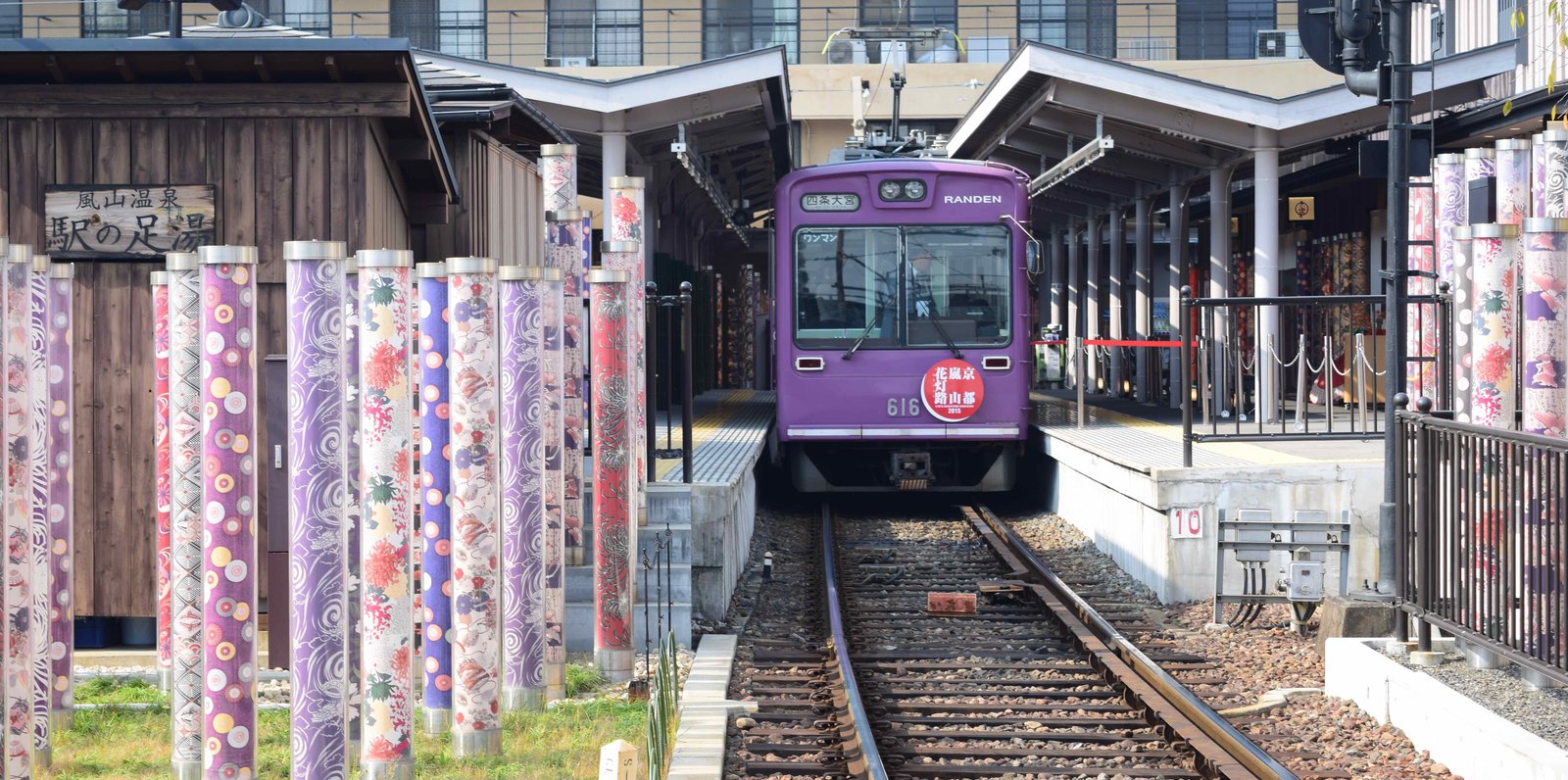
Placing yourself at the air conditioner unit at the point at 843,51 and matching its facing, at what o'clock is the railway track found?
The railway track is roughly at 12 o'clock from the air conditioner unit.

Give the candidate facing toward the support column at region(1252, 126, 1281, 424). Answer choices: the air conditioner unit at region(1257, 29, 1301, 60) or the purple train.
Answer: the air conditioner unit

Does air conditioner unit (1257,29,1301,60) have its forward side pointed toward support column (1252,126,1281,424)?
yes

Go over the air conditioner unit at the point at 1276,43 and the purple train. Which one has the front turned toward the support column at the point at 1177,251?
the air conditioner unit

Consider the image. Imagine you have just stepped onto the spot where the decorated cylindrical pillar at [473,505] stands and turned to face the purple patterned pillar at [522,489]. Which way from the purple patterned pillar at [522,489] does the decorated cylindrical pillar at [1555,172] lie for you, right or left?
right

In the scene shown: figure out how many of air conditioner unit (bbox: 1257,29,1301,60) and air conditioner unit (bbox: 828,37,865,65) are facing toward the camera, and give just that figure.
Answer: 2

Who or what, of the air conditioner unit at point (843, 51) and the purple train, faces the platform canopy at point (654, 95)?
the air conditioner unit

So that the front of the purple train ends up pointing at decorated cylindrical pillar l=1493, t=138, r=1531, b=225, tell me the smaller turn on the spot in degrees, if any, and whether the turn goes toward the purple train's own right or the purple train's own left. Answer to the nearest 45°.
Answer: approximately 45° to the purple train's own left

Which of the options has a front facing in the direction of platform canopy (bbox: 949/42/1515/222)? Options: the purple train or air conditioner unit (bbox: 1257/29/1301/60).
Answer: the air conditioner unit
